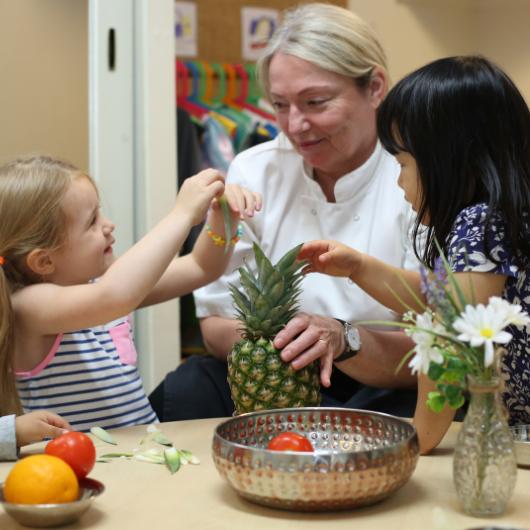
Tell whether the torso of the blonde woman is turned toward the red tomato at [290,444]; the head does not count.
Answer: yes

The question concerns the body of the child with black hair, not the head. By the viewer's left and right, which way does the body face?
facing to the left of the viewer

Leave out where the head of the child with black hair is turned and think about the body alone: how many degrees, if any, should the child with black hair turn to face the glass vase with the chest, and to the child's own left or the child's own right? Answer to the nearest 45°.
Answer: approximately 90° to the child's own left

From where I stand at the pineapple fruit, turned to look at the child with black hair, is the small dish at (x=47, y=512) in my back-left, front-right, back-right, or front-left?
back-right

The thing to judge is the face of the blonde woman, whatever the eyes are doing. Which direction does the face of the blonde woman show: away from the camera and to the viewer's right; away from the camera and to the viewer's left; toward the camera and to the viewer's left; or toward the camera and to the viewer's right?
toward the camera and to the viewer's left

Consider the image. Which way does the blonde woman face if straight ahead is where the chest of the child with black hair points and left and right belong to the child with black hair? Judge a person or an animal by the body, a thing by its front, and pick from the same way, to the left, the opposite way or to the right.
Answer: to the left

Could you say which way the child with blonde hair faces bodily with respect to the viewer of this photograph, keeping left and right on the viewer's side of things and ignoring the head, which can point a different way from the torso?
facing to the right of the viewer

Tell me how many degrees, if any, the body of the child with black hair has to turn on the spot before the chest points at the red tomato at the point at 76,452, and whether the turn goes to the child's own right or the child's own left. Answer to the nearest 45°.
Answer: approximately 45° to the child's own left

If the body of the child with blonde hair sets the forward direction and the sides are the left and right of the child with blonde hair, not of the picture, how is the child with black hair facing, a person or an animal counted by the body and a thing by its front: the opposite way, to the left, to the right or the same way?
the opposite way

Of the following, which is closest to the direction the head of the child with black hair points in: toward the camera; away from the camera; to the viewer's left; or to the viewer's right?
to the viewer's left

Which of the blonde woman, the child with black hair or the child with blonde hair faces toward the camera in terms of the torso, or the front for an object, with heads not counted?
the blonde woman
